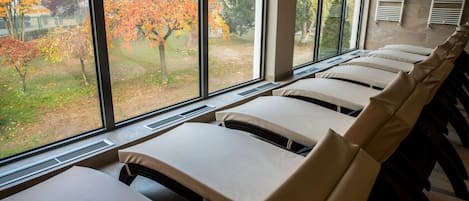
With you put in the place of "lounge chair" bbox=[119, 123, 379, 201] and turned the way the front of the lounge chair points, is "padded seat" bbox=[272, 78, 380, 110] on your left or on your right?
on your right

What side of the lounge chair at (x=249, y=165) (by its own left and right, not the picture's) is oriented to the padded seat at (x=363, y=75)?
right

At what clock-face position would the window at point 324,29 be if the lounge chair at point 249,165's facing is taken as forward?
The window is roughly at 2 o'clock from the lounge chair.

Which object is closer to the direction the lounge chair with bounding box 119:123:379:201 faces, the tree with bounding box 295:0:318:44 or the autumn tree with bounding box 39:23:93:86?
the autumn tree

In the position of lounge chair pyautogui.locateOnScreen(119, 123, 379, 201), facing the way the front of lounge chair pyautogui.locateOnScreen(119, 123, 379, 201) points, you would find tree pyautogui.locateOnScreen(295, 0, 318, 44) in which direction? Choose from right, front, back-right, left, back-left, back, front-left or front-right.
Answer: front-right

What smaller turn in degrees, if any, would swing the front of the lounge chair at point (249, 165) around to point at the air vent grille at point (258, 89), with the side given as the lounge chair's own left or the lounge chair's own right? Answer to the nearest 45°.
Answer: approximately 45° to the lounge chair's own right

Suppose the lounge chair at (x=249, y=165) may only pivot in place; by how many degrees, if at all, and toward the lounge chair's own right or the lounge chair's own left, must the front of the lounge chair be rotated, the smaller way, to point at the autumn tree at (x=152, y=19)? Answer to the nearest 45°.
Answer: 0° — it already faces it

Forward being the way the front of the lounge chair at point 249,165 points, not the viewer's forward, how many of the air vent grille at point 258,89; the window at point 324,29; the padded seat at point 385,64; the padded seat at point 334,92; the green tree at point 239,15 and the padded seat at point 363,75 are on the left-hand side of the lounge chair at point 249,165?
0

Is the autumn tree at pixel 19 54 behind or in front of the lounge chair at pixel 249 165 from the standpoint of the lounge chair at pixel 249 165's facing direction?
in front

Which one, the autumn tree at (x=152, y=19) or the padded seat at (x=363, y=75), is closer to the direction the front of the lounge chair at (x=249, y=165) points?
the autumn tree

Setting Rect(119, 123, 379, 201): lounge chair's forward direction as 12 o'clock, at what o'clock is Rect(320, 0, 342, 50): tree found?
The tree is roughly at 2 o'clock from the lounge chair.

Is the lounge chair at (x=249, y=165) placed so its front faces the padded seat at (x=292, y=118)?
no

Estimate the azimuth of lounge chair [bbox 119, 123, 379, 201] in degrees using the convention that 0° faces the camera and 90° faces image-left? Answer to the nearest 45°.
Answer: approximately 135°

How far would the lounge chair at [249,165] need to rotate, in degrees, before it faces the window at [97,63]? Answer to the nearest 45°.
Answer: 0° — it already faces it

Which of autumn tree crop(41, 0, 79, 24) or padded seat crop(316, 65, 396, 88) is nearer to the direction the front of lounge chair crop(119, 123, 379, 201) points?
the autumn tree

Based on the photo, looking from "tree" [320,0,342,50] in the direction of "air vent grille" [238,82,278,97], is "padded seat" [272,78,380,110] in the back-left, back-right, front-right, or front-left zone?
front-left

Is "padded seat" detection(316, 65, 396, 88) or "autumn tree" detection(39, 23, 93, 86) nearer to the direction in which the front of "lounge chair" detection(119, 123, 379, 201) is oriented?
the autumn tree

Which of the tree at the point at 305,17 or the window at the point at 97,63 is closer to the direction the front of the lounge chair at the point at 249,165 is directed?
the window

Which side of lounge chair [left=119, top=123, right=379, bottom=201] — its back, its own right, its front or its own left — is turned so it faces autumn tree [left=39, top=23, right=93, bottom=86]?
front

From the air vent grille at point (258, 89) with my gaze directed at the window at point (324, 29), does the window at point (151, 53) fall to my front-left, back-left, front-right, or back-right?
back-left

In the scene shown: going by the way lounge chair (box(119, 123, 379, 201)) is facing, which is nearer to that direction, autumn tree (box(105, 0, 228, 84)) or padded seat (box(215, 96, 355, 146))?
the autumn tree

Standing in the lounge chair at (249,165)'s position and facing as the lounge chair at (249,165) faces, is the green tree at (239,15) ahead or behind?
ahead
